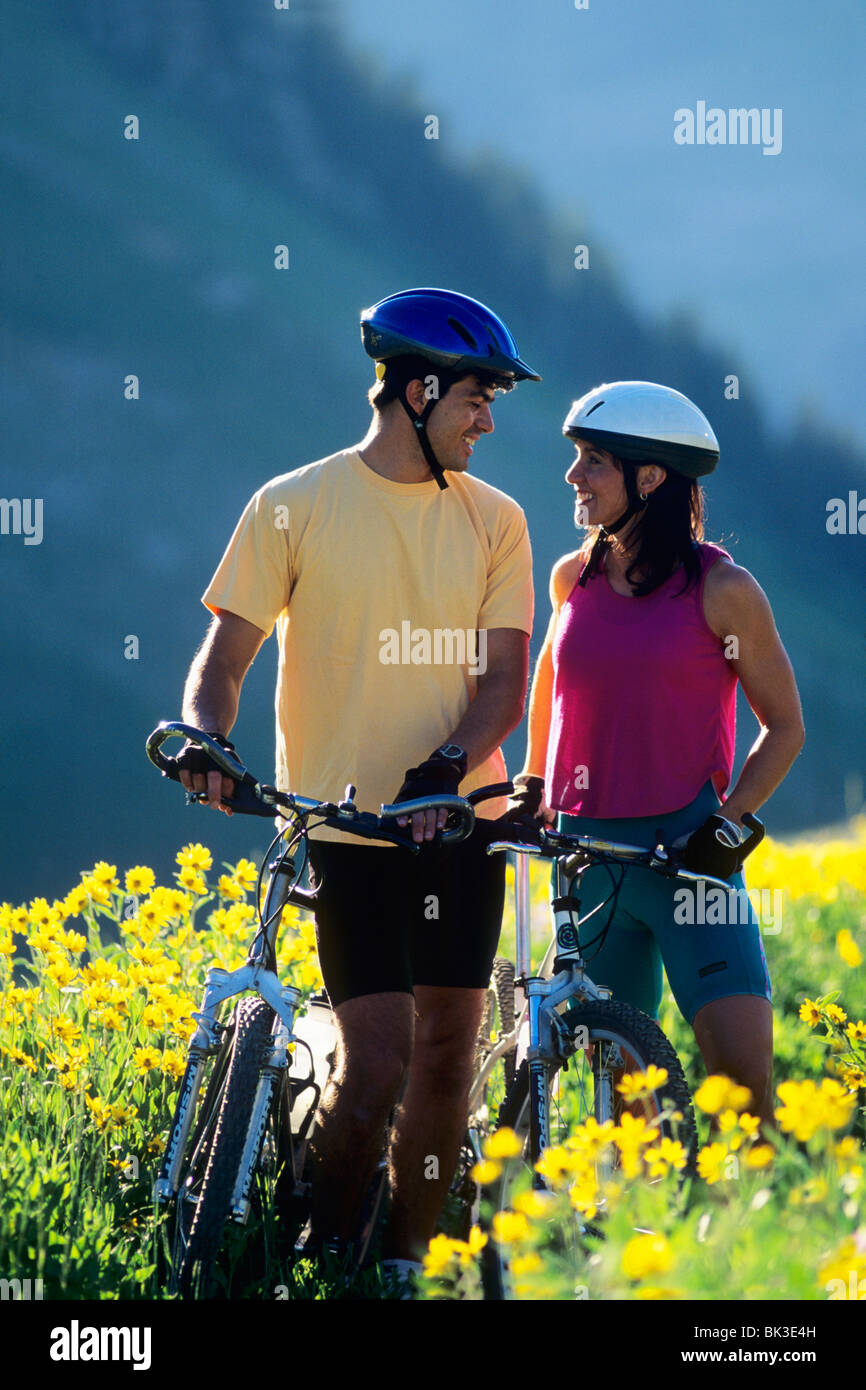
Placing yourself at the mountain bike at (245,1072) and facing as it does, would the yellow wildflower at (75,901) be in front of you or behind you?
behind

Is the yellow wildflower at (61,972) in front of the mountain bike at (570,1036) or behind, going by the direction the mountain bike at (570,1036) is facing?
behind

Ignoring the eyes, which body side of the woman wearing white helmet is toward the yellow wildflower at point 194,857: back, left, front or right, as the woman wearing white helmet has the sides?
right

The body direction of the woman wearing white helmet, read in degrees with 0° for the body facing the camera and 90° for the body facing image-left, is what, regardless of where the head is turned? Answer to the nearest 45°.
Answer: approximately 45°

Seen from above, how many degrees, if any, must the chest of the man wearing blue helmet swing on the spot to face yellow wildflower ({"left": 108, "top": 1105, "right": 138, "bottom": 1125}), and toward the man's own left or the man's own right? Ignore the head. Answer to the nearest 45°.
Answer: approximately 135° to the man's own right

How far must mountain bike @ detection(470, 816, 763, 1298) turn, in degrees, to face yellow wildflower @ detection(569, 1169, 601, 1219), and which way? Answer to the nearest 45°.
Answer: approximately 45° to its right

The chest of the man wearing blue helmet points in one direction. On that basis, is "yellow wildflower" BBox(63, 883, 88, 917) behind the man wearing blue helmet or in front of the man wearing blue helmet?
behind

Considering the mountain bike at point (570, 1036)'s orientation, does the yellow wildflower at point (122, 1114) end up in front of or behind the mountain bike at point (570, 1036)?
behind

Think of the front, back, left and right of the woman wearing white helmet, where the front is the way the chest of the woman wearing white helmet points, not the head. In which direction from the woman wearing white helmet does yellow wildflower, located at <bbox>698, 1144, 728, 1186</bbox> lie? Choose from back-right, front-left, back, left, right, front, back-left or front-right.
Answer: front-left

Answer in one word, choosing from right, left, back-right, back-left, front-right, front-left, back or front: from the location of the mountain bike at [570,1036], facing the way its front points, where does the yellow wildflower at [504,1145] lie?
front-right

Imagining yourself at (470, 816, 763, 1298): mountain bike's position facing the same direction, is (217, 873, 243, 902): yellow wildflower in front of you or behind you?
behind
